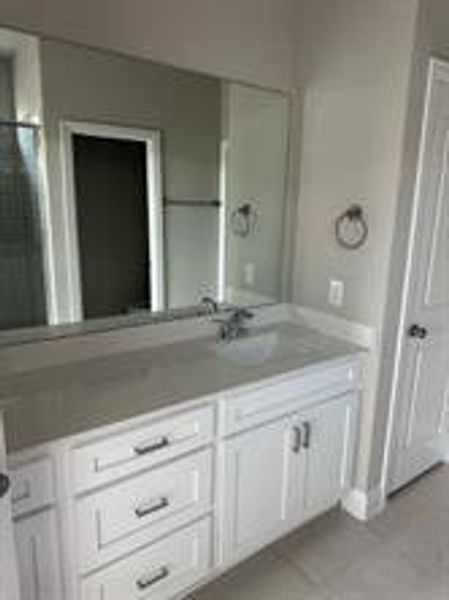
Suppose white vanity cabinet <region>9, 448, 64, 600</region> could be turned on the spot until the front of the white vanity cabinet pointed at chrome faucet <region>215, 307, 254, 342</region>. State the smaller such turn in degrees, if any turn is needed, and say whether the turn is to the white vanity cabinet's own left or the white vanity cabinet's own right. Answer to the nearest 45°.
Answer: approximately 90° to the white vanity cabinet's own left

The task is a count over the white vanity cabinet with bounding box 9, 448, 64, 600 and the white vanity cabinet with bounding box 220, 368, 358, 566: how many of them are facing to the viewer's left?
0

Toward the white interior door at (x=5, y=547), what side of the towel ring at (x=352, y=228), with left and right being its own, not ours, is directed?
front

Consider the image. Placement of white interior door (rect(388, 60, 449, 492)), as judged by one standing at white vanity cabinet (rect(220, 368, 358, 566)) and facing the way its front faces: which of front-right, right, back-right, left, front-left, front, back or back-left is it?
left

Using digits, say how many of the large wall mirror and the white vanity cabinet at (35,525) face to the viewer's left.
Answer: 0

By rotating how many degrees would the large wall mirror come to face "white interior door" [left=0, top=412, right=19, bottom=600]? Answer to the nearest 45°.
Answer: approximately 45° to its right

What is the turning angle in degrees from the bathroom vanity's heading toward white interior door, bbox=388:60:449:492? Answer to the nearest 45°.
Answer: approximately 90° to its left

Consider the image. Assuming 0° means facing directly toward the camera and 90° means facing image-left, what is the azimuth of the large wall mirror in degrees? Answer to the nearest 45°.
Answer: approximately 315°
